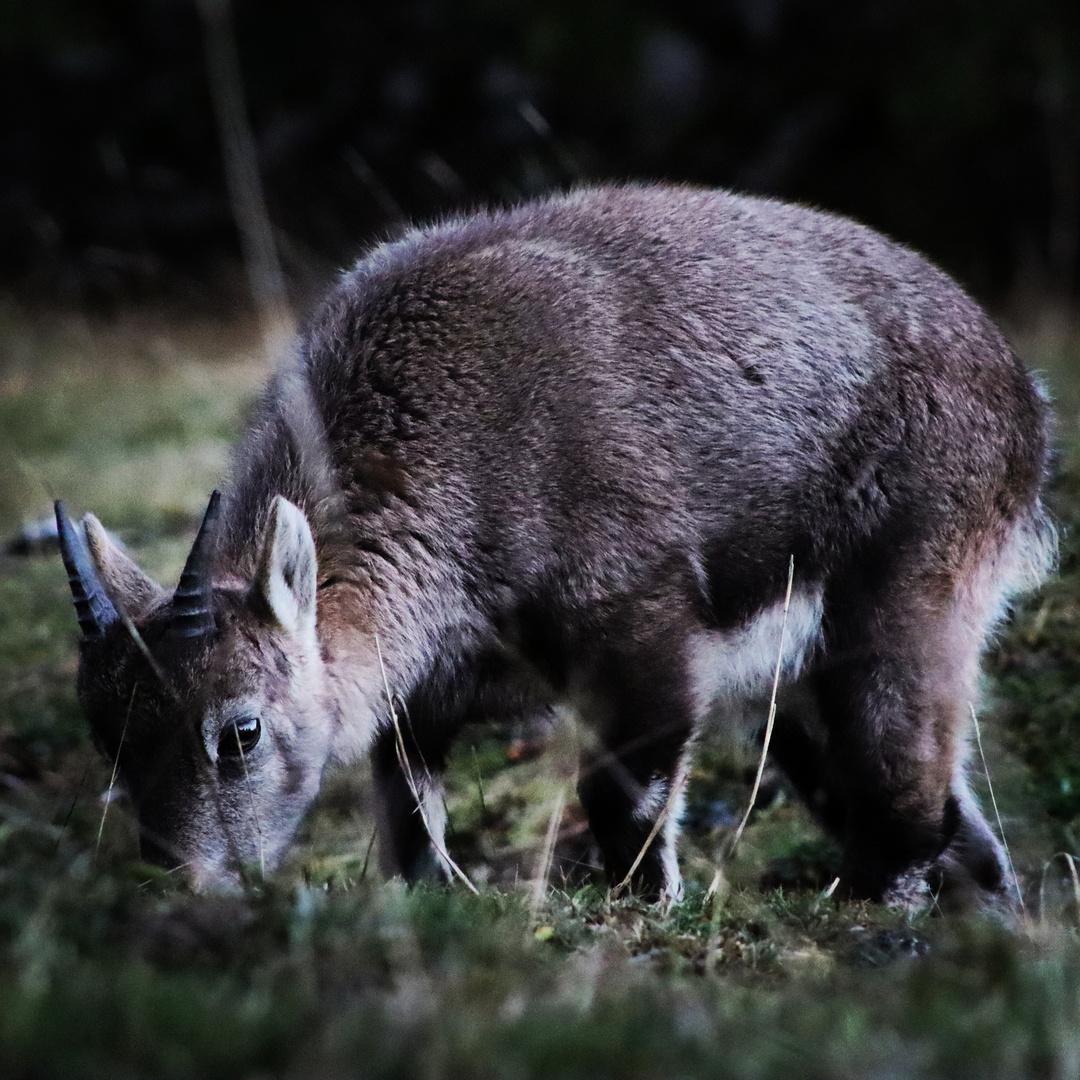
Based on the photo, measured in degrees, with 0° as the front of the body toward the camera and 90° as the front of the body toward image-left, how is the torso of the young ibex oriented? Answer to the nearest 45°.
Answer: approximately 90°
